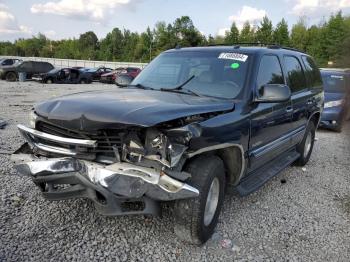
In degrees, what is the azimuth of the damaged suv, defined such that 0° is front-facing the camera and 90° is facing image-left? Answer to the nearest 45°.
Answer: approximately 45°

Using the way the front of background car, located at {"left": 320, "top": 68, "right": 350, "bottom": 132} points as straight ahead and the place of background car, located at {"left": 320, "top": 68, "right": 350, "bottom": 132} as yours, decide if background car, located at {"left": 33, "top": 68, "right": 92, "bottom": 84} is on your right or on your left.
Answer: on your right

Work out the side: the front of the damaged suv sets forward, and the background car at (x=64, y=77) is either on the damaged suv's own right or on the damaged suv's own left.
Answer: on the damaged suv's own right

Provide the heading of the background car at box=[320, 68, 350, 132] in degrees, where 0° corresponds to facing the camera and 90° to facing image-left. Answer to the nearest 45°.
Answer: approximately 45°

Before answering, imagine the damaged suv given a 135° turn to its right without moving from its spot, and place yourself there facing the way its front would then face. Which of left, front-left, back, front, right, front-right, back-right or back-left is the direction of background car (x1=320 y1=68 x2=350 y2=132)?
front-right
